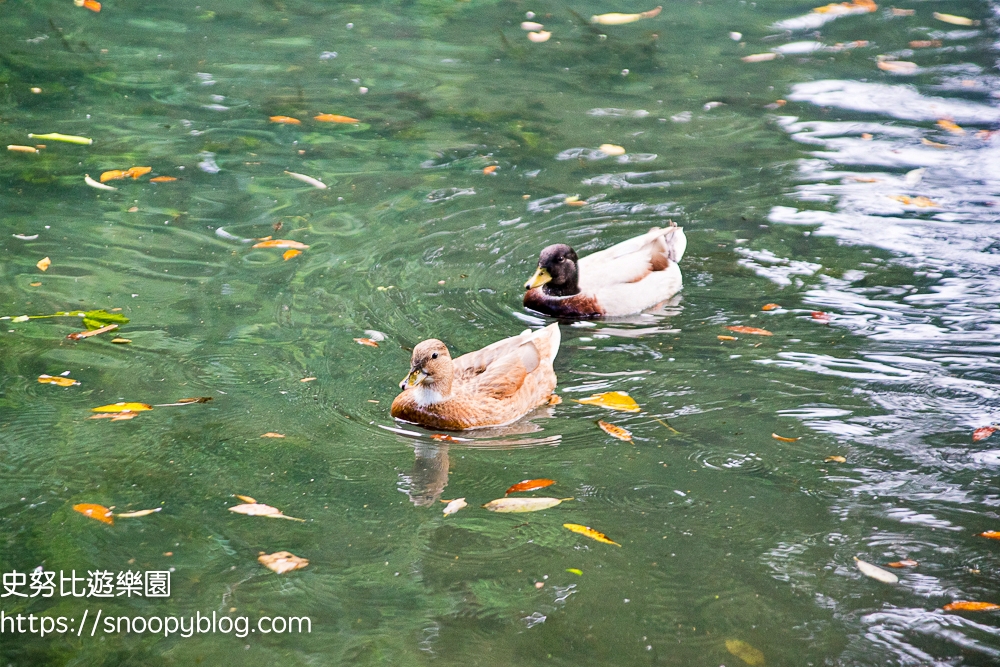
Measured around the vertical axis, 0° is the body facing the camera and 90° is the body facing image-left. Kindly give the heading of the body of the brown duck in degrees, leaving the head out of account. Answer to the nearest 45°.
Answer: approximately 45°

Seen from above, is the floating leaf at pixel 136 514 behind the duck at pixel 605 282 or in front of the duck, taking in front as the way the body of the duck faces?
in front

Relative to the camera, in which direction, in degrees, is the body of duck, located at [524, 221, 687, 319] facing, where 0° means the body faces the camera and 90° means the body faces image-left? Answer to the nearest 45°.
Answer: approximately 45°

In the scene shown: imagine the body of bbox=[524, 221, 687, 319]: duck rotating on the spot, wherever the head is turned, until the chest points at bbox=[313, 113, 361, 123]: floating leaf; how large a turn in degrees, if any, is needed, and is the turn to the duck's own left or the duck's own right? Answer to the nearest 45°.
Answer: approximately 90° to the duck's own right

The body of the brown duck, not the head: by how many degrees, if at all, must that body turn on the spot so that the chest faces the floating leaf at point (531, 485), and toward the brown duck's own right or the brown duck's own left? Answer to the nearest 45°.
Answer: approximately 45° to the brown duck's own left

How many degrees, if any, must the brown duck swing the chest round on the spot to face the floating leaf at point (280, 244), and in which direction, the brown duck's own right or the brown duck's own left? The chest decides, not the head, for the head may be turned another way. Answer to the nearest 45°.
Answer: approximately 90° to the brown duck's own right

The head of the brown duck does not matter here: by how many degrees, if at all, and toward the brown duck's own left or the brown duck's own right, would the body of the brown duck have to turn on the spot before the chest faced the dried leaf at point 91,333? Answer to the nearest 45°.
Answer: approximately 45° to the brown duck's own right

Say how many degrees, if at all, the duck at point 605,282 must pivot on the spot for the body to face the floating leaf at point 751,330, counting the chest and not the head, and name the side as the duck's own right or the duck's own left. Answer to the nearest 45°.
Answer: approximately 90° to the duck's own left

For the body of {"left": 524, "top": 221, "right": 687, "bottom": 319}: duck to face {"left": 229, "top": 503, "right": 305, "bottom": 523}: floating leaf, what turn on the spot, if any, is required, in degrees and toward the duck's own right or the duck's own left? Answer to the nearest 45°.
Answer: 0° — it already faces it

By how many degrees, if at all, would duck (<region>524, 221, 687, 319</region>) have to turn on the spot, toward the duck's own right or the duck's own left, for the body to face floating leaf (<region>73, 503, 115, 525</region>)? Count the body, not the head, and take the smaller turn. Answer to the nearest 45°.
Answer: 0° — it already faces it

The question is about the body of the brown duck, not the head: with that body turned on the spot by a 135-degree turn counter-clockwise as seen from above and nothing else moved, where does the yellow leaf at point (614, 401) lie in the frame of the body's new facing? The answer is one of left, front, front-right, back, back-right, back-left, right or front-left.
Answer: front

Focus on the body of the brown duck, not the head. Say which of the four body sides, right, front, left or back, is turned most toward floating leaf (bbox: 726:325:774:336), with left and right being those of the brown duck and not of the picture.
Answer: back
